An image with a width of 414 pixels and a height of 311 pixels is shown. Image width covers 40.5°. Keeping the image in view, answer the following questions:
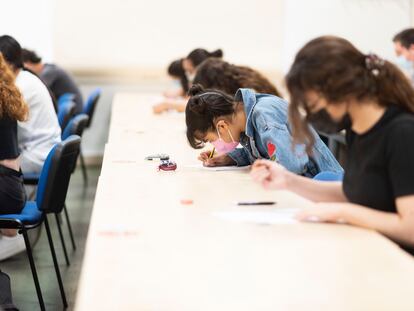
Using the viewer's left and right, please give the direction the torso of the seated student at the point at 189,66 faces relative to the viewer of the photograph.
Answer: facing to the left of the viewer

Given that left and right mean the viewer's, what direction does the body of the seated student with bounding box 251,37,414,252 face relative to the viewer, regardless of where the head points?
facing to the left of the viewer

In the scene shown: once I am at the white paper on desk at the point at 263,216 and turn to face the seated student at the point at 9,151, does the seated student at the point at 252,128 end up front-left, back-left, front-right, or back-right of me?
front-right

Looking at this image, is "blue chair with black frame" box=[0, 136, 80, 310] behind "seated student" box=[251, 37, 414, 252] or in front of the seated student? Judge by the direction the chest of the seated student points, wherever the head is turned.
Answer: in front

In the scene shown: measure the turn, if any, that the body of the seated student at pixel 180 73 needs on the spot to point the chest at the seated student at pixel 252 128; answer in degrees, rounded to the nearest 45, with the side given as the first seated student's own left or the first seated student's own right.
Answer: approximately 90° to the first seated student's own left

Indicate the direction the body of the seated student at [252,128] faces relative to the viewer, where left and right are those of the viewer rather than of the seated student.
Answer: facing to the left of the viewer

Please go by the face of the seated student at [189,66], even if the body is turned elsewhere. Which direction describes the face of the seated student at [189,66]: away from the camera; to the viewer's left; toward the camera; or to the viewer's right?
to the viewer's left
